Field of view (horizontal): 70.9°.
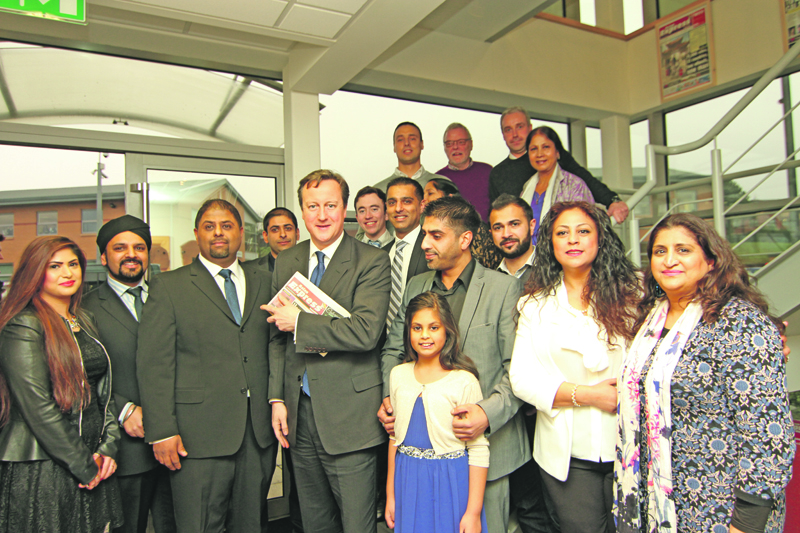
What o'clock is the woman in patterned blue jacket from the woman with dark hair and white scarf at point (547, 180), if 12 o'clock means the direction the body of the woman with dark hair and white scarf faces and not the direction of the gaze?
The woman in patterned blue jacket is roughly at 10 o'clock from the woman with dark hair and white scarf.

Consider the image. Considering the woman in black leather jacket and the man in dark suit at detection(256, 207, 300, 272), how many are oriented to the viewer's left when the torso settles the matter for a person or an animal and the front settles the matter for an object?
0

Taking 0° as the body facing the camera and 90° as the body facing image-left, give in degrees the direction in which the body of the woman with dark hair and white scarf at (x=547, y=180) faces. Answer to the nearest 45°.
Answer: approximately 45°

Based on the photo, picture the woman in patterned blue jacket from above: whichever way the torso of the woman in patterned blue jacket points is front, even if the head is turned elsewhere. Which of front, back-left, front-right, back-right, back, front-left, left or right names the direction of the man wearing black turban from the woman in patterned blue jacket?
front-right

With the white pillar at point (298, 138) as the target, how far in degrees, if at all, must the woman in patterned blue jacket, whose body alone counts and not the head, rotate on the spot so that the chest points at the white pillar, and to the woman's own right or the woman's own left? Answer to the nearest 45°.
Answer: approximately 90° to the woman's own right

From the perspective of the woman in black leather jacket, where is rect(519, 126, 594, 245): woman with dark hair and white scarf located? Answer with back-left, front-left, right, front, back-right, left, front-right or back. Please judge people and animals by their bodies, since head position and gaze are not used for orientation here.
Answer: front-left

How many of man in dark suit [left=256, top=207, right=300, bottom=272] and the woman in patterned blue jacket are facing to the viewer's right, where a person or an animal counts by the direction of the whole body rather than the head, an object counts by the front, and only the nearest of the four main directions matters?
0
